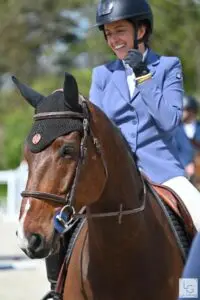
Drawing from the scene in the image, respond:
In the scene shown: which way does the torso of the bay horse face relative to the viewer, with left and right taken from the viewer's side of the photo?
facing the viewer and to the left of the viewer

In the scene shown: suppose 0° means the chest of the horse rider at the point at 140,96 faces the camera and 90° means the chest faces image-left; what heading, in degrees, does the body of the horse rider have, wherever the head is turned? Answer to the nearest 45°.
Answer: approximately 45°

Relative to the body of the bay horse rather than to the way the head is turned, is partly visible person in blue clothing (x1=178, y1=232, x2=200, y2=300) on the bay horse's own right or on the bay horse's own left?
on the bay horse's own left

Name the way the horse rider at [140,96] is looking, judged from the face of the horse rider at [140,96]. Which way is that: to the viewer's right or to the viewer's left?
to the viewer's left
